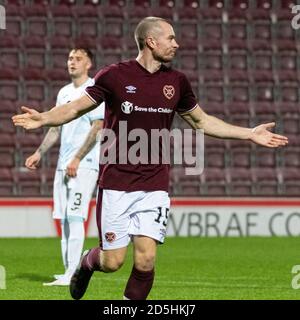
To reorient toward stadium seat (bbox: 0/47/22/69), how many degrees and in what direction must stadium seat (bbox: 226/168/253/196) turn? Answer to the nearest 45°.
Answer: approximately 90° to its right

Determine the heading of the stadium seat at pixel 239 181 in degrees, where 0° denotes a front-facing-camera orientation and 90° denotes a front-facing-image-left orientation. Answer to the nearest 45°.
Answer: approximately 0°

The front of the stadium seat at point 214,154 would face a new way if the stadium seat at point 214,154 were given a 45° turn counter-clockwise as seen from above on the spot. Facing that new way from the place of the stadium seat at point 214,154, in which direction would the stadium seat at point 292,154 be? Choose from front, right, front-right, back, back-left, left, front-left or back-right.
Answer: front-left

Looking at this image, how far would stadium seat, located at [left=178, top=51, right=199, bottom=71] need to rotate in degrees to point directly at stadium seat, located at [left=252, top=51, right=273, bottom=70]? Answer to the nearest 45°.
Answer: approximately 90° to its left

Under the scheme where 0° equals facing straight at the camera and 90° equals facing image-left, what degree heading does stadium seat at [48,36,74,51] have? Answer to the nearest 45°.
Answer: approximately 0°
